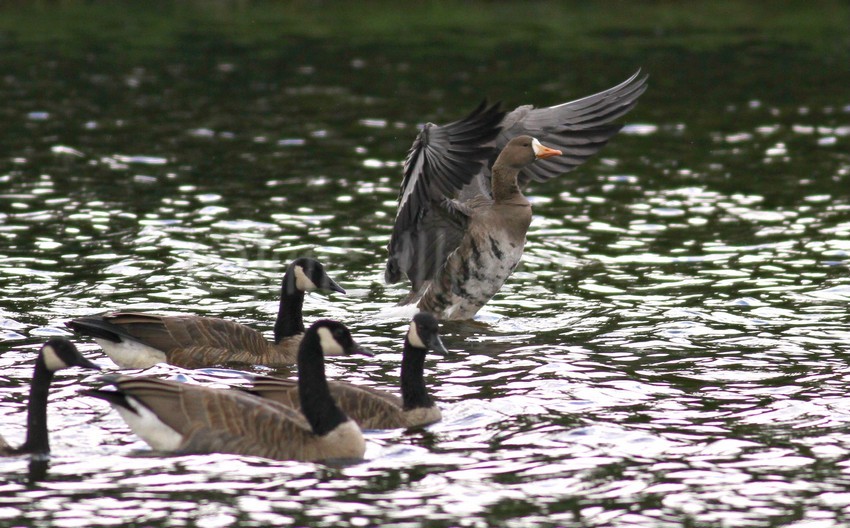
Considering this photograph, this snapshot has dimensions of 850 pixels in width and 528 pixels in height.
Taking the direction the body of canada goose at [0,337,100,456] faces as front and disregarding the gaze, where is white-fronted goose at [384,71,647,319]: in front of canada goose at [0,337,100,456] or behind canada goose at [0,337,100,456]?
in front

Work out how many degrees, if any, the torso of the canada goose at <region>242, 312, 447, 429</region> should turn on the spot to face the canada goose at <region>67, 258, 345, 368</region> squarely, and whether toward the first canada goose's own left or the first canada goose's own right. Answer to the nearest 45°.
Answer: approximately 135° to the first canada goose's own left

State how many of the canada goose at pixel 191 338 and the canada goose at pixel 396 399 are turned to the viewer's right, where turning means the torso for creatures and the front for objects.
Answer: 2

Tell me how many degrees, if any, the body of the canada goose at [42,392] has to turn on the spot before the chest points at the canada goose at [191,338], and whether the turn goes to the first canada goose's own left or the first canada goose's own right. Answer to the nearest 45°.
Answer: approximately 45° to the first canada goose's own left

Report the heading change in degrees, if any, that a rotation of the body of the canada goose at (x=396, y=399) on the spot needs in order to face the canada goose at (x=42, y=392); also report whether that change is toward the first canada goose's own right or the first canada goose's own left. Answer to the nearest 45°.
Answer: approximately 180°

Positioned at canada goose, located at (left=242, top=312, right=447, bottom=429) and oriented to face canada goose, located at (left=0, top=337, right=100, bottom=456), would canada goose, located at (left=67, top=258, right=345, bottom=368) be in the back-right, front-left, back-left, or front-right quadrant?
front-right

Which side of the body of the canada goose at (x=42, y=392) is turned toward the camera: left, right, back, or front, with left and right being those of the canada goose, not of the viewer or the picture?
right

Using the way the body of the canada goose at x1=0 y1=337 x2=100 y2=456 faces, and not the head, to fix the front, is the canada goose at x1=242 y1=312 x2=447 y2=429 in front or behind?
in front

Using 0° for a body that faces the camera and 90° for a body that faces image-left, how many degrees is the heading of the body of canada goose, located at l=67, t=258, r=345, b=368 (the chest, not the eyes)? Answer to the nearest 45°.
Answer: approximately 270°

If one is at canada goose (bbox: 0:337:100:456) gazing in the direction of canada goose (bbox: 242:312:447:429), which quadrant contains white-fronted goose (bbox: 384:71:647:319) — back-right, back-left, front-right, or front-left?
front-left

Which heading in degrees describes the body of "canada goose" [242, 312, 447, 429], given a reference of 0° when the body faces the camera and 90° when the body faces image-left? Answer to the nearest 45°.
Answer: approximately 270°
